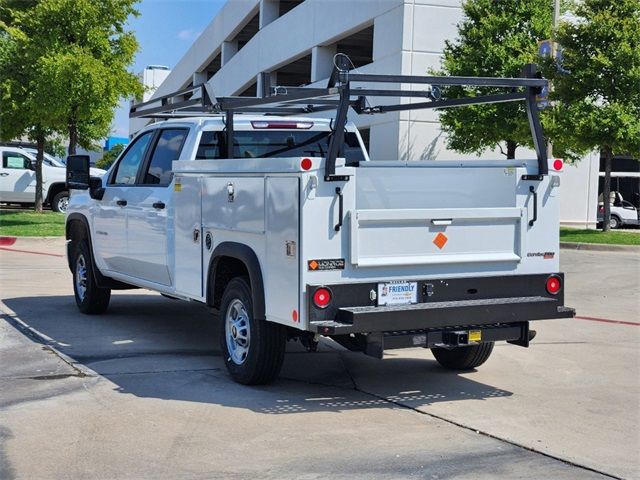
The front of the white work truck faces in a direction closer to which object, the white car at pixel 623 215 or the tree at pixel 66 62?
the tree

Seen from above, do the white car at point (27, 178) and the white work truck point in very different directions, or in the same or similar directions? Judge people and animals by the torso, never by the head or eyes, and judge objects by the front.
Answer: very different directions

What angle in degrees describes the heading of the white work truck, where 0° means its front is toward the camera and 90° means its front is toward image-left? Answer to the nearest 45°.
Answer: approximately 135°

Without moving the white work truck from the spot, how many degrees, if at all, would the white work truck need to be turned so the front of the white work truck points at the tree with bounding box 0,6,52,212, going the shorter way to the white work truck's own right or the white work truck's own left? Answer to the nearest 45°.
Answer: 0° — it already faces it
